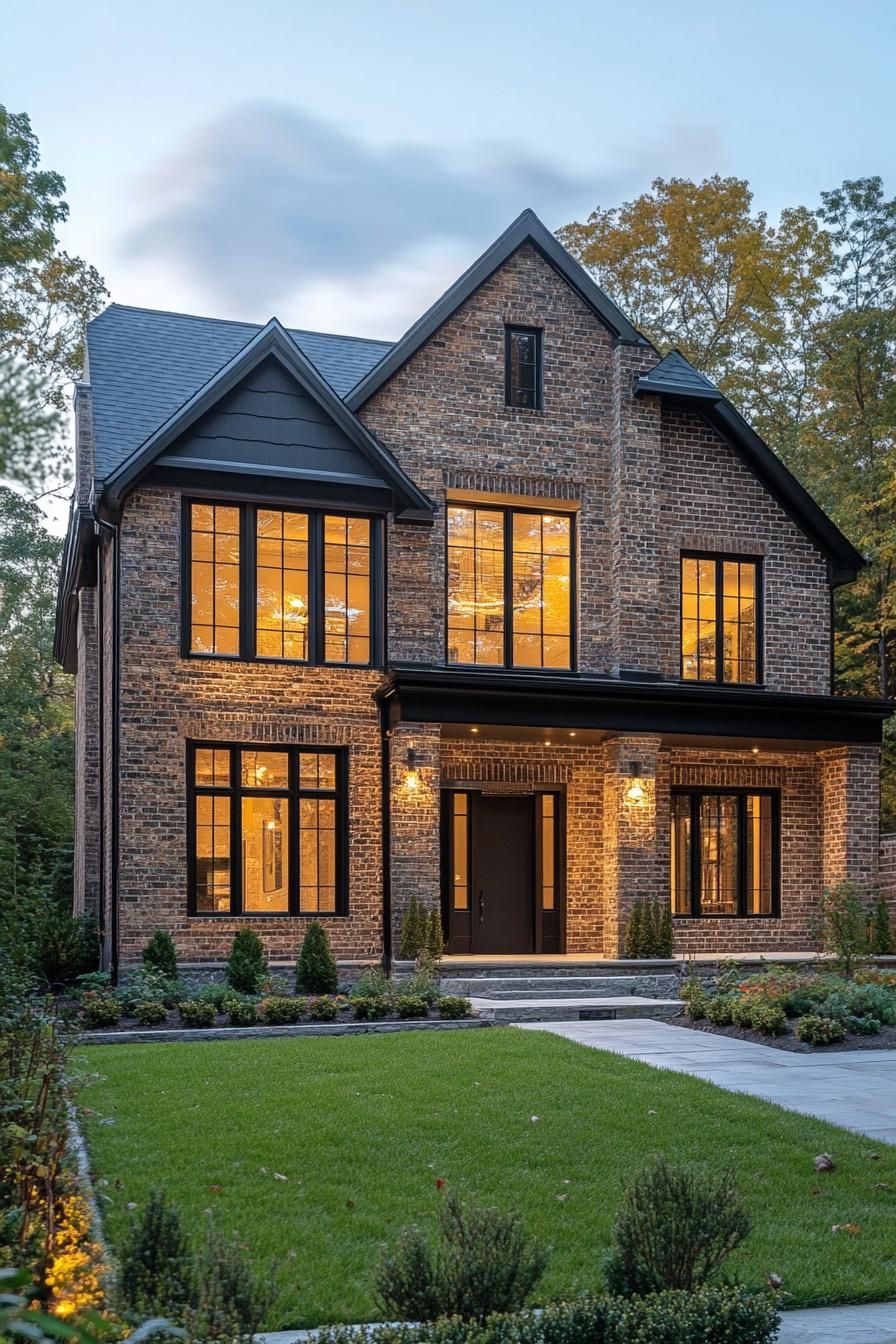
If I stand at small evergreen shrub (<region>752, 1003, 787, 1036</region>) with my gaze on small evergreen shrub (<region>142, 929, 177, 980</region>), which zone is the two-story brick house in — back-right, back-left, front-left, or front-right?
front-right

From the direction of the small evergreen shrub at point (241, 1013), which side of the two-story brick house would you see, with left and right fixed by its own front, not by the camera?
front

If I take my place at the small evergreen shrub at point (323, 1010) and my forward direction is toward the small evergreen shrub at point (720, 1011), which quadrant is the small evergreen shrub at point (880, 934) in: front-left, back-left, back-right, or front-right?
front-left

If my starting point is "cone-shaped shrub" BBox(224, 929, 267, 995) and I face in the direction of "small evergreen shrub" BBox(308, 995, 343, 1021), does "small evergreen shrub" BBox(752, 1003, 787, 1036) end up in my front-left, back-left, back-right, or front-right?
front-left

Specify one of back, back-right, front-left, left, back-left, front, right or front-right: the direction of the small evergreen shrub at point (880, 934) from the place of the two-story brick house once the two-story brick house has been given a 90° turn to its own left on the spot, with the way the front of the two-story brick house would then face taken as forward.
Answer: front

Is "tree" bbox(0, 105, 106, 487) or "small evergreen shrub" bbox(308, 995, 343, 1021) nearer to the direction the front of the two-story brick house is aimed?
the small evergreen shrub

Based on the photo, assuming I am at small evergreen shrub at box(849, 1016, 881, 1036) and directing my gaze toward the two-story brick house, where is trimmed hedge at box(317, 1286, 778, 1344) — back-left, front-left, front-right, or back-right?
back-left

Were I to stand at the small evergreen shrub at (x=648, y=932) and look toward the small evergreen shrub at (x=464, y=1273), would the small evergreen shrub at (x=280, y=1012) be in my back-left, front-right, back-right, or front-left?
front-right

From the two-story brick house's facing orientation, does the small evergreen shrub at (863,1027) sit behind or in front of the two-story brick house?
in front

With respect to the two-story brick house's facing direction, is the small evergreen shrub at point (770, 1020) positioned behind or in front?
in front

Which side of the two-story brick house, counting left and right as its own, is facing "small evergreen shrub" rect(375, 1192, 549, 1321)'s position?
front

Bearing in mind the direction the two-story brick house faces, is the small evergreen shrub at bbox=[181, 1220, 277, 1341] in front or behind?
in front

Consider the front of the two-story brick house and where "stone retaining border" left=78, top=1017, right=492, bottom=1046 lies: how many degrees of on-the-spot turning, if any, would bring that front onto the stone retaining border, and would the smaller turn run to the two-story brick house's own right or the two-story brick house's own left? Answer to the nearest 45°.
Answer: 0° — it already faces it

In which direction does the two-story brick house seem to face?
toward the camera

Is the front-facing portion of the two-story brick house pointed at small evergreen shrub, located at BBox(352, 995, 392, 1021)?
yes
